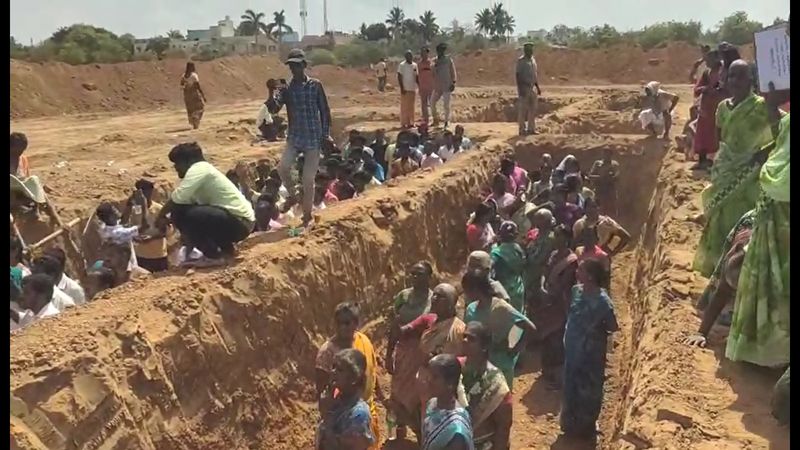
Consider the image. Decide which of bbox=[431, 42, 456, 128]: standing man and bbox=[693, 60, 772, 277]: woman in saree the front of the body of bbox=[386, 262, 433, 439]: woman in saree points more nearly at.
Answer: the woman in saree

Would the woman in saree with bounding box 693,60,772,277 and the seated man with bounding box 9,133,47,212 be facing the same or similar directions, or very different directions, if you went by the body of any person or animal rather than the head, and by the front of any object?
very different directions

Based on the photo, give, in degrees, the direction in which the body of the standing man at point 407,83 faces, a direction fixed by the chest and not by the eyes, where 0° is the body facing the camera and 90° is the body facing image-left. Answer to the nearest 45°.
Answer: approximately 0°

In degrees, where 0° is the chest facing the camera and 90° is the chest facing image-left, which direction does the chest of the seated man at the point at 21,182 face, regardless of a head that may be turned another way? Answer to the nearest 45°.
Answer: approximately 270°

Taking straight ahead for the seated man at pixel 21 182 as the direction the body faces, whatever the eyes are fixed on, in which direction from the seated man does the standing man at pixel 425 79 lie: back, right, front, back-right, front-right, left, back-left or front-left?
front-left

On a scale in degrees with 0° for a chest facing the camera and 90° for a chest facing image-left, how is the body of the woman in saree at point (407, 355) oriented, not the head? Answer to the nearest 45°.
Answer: approximately 315°

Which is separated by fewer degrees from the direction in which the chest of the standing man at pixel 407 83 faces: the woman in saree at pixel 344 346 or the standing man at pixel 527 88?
the woman in saree
